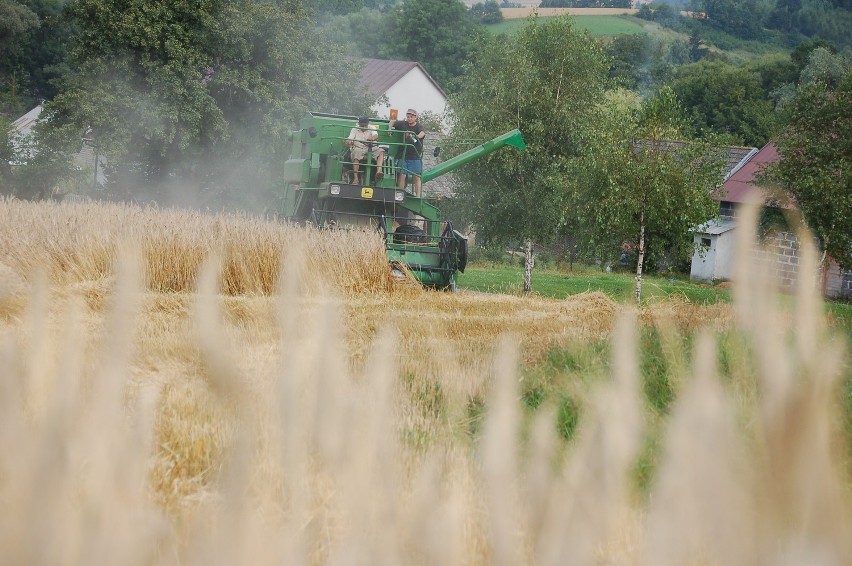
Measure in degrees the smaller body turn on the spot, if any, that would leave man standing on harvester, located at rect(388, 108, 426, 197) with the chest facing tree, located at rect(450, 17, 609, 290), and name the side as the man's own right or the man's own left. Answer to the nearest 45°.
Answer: approximately 135° to the man's own left

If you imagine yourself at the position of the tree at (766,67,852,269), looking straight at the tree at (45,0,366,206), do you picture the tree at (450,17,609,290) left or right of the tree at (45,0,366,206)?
left

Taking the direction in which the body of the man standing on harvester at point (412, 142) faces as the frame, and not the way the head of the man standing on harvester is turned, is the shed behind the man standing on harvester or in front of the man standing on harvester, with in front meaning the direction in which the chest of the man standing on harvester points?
behind

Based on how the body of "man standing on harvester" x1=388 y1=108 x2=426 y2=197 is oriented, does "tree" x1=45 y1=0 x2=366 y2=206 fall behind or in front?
behind

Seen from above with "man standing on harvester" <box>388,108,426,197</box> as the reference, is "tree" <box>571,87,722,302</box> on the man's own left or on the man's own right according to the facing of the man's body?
on the man's own left

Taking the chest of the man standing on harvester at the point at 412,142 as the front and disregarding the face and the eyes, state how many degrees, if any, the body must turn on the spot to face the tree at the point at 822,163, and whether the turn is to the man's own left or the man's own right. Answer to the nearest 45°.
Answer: approximately 135° to the man's own left

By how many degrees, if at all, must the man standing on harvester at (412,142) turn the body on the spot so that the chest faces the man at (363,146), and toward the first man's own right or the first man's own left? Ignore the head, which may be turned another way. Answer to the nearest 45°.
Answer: approximately 45° to the first man's own right

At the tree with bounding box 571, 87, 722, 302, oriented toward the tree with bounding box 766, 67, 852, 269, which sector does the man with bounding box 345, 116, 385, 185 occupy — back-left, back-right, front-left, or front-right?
back-left

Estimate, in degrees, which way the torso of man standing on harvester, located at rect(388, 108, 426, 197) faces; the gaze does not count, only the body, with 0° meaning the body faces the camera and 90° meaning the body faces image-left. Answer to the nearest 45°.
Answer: approximately 0°
